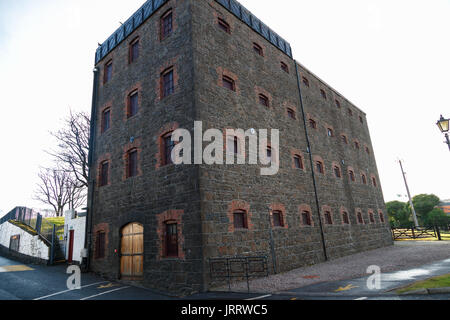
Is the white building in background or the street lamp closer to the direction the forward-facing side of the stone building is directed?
the white building in background

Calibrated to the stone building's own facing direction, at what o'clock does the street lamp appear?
The street lamp is roughly at 8 o'clock from the stone building.

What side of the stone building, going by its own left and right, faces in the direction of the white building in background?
right

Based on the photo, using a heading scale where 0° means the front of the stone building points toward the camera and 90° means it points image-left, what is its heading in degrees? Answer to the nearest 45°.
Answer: approximately 45°
